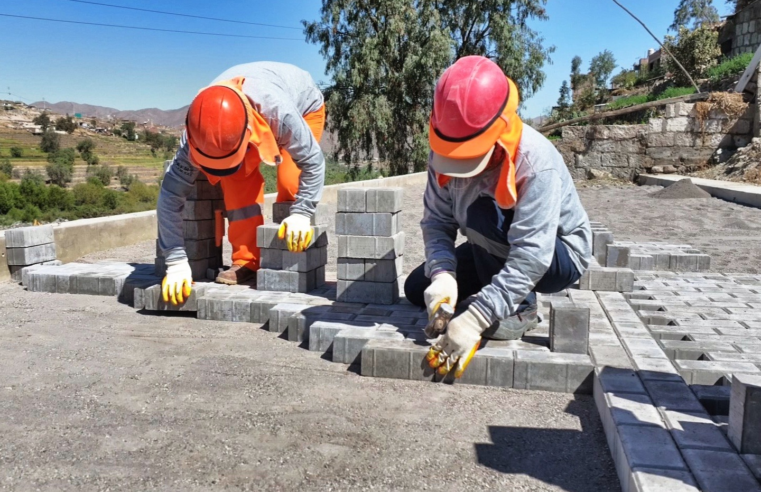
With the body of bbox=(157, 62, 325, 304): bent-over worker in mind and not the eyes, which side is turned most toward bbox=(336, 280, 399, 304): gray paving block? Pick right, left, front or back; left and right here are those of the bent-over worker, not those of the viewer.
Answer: left

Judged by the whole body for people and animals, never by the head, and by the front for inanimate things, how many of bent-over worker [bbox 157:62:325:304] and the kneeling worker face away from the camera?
0

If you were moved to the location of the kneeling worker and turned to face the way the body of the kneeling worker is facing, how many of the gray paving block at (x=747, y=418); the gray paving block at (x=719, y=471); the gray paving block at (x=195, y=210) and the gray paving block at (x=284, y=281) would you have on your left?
2

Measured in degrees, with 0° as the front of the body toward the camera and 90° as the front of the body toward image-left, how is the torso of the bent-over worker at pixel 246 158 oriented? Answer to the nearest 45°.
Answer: approximately 45°

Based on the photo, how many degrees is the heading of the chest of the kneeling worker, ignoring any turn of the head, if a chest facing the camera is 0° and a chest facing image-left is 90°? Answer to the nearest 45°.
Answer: approximately 45°

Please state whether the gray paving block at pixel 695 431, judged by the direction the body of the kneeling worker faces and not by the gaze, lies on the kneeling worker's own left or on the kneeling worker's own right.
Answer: on the kneeling worker's own left

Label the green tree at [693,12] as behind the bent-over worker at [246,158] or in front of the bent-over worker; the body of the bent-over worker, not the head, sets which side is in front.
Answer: behind

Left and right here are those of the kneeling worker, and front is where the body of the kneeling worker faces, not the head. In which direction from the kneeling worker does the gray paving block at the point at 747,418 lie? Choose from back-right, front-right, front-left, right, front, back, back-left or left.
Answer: left

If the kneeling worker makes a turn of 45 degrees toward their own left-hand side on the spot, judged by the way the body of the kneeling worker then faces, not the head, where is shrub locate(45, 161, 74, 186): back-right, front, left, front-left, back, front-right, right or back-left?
back-right

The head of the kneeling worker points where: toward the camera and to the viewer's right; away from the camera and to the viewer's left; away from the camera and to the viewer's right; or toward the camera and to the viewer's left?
toward the camera and to the viewer's left

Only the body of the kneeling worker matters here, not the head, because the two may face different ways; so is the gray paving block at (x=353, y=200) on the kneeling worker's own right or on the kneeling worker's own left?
on the kneeling worker's own right
